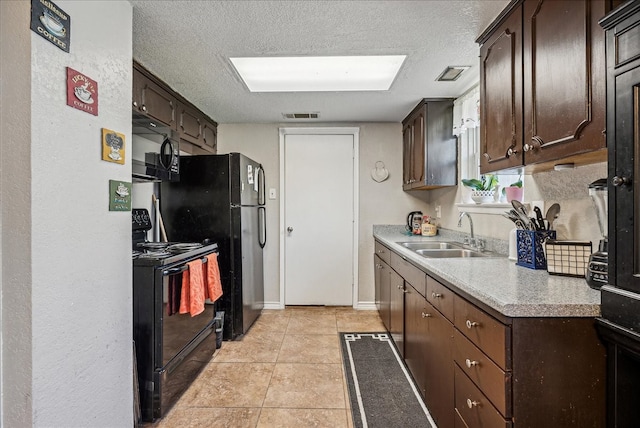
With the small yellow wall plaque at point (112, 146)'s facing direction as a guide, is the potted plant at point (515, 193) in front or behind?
in front

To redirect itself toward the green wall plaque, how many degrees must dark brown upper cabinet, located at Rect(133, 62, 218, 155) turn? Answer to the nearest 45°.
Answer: approximately 45° to its right

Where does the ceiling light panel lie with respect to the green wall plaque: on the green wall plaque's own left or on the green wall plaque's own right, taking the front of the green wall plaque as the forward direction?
on the green wall plaque's own left

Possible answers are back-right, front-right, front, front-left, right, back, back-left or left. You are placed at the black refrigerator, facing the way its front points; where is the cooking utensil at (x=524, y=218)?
front-right

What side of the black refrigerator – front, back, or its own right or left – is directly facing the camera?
right

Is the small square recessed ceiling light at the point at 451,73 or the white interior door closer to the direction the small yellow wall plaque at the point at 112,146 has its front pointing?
the small square recessed ceiling light

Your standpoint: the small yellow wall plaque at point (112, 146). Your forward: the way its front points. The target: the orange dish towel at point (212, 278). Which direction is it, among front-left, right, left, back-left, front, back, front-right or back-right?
left

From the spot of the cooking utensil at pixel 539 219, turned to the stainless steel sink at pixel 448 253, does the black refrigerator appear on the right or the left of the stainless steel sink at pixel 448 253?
left
